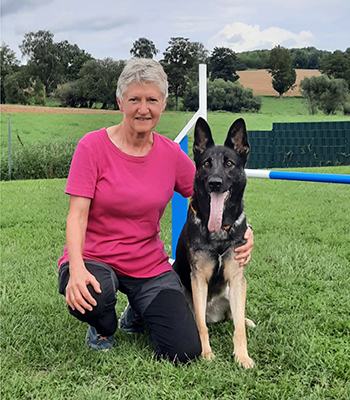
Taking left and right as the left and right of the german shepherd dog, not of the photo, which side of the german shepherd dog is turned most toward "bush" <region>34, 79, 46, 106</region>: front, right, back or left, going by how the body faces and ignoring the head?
back

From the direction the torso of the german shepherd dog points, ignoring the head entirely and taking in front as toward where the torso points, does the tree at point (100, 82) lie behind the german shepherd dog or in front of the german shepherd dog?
behind

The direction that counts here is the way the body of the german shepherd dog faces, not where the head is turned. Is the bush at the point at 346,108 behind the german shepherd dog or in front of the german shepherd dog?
behind

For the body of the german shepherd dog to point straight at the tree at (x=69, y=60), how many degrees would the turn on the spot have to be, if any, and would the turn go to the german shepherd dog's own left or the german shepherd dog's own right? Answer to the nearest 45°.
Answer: approximately 180°

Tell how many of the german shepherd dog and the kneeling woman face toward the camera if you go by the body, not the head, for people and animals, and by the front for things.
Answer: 2

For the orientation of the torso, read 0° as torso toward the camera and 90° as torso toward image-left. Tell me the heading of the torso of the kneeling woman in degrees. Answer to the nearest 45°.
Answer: approximately 0°
